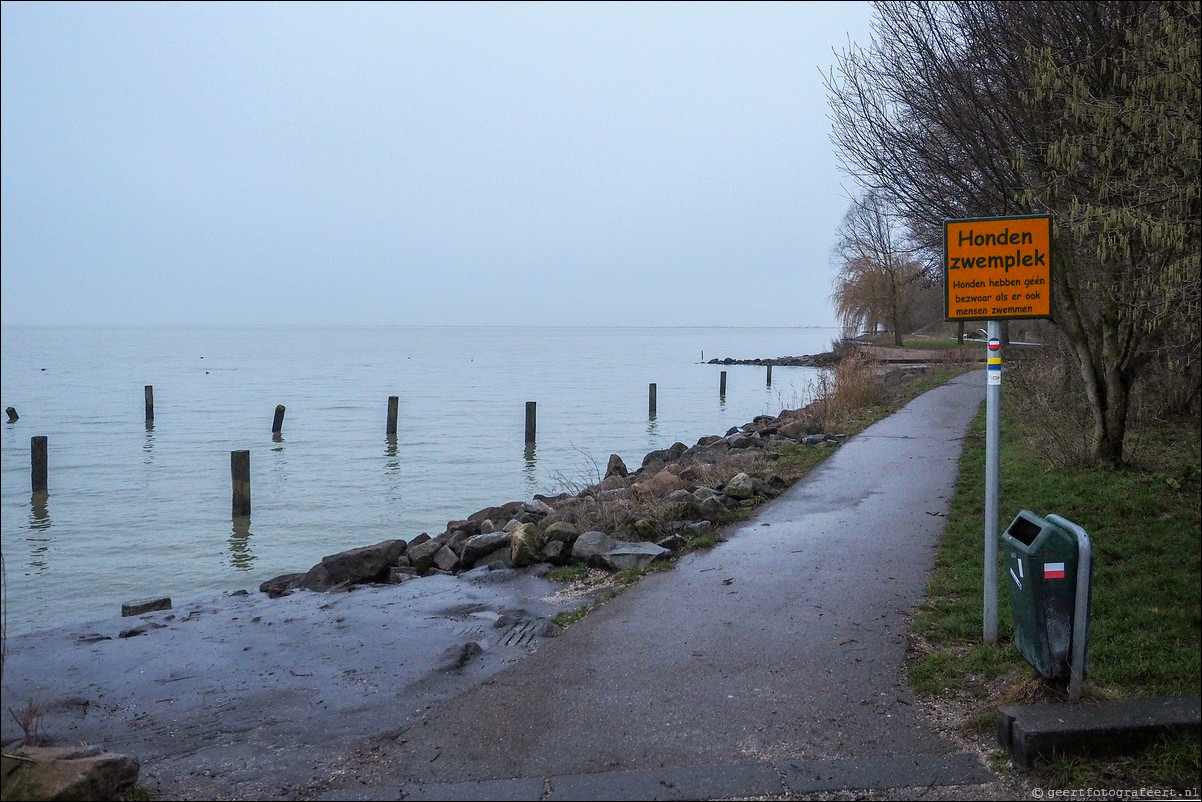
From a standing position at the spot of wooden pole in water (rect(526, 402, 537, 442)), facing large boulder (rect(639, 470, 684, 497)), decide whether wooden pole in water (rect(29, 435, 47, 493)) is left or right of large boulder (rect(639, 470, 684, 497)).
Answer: right

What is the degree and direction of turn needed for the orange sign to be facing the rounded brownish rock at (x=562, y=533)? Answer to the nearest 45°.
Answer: approximately 135° to its right

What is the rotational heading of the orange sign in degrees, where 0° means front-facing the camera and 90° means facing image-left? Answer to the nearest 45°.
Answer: approximately 0°

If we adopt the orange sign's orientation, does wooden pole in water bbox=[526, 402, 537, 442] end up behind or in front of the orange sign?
behind

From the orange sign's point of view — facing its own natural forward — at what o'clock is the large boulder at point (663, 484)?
The large boulder is roughly at 5 o'clock from the orange sign.

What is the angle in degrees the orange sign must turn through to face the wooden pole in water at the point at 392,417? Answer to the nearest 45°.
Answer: approximately 135° to its right

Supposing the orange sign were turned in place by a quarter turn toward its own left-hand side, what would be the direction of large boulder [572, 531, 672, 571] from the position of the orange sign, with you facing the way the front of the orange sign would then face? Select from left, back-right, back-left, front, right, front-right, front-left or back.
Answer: back-left

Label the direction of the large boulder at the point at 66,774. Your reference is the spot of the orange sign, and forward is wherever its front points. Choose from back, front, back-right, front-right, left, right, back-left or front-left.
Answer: front-right
